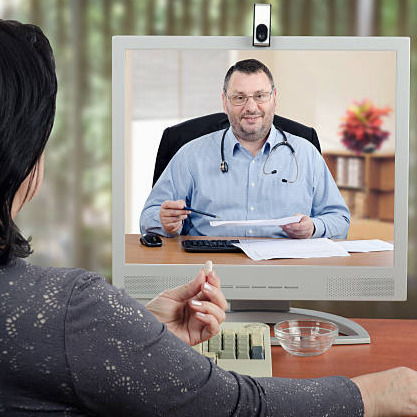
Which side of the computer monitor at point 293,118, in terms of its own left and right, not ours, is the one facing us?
front

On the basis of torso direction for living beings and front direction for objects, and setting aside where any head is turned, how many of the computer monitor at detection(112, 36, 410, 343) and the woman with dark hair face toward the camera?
1

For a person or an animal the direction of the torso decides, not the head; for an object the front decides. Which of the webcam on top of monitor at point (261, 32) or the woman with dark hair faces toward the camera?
the webcam on top of monitor

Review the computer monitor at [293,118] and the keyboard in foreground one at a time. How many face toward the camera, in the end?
2

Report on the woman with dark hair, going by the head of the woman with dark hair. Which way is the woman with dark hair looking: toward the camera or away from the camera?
away from the camera

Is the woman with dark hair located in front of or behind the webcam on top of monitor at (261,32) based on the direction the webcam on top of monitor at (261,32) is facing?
in front

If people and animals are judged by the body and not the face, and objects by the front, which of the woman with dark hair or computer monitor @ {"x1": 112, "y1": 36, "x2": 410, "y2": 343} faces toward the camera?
the computer monitor

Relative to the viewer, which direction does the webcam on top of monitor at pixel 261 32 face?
toward the camera

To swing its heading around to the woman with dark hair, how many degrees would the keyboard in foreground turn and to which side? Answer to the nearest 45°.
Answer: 0° — it already faces them

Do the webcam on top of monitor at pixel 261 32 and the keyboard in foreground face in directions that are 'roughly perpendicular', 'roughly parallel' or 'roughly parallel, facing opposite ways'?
roughly parallel

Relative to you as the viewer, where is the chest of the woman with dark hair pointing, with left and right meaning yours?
facing away from the viewer and to the right of the viewer

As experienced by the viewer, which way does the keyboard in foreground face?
facing the viewer
